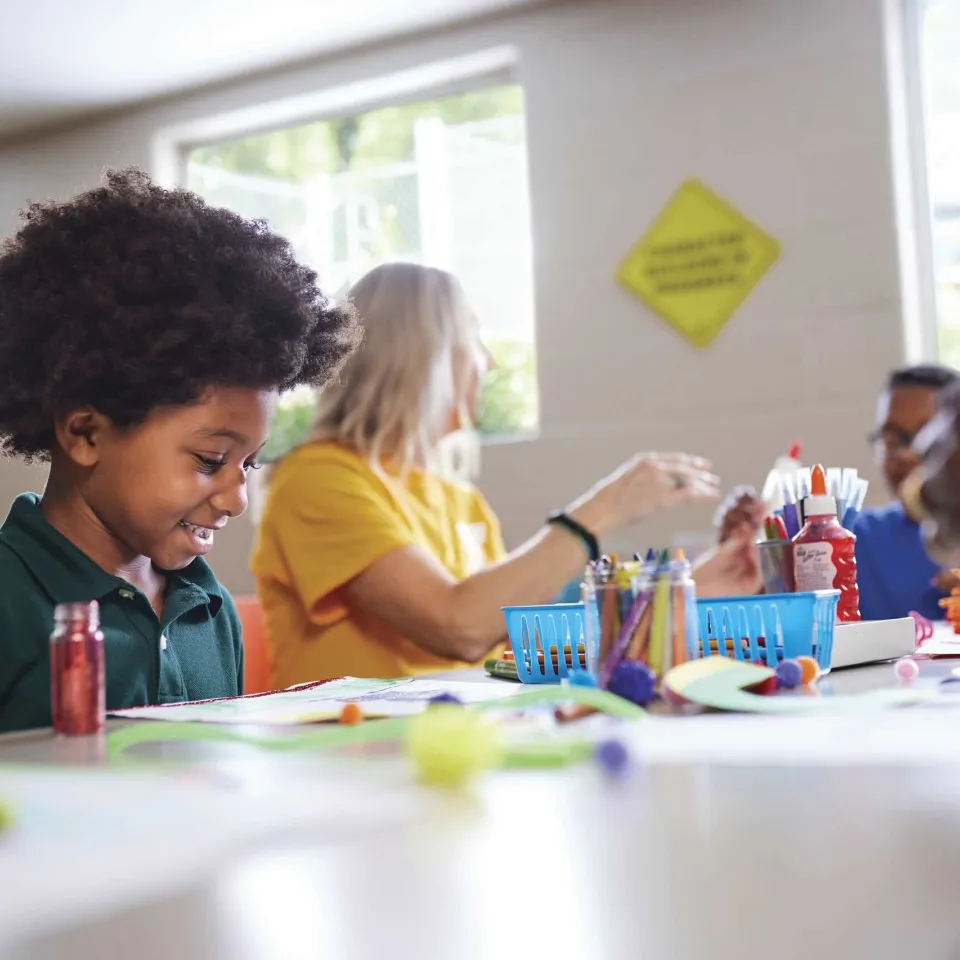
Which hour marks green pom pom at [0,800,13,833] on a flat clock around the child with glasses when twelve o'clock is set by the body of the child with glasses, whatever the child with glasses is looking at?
The green pom pom is roughly at 11 o'clock from the child with glasses.

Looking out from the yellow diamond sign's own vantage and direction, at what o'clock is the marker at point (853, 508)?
The marker is roughly at 12 o'clock from the yellow diamond sign.

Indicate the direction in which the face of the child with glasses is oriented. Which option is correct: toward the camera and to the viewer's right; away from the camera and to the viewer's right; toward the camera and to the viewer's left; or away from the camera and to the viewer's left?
toward the camera and to the viewer's left

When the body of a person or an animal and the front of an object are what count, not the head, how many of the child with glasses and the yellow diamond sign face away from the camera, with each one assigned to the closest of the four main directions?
0

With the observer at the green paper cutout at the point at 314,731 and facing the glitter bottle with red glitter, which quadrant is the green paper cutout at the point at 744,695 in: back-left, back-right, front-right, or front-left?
back-right

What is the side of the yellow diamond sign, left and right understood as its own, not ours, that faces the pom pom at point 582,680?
front

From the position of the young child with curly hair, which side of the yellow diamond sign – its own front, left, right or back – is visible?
front

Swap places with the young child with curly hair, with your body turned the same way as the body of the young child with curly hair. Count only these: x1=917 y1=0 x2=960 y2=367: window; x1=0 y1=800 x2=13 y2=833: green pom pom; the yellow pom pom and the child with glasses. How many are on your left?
2

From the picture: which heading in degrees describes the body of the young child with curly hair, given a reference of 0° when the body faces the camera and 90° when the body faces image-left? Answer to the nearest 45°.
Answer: approximately 315°

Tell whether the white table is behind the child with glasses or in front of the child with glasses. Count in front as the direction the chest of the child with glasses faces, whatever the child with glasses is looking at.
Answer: in front

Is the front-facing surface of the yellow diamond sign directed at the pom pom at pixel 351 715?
yes

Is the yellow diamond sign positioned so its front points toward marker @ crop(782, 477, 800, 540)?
yes

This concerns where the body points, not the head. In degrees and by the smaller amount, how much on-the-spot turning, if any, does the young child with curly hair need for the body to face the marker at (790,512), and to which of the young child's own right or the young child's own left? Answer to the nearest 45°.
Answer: approximately 45° to the young child's own left

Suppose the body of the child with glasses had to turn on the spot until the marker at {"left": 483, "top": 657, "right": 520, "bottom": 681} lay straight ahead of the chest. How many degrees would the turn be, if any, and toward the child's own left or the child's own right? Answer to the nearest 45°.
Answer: approximately 45° to the child's own left
